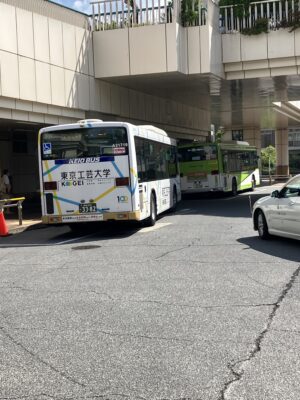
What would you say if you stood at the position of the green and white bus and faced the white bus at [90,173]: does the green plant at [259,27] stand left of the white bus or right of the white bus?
left

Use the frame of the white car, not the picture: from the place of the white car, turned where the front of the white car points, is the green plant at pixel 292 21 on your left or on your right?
on your right

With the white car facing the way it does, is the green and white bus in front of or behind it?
in front

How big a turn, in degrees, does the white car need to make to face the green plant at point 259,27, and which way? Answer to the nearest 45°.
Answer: approximately 45° to its right

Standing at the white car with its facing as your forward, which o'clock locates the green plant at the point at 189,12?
The green plant is roughly at 1 o'clock from the white car.

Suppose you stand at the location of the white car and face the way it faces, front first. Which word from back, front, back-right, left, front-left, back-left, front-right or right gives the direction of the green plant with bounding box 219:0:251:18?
front-right
